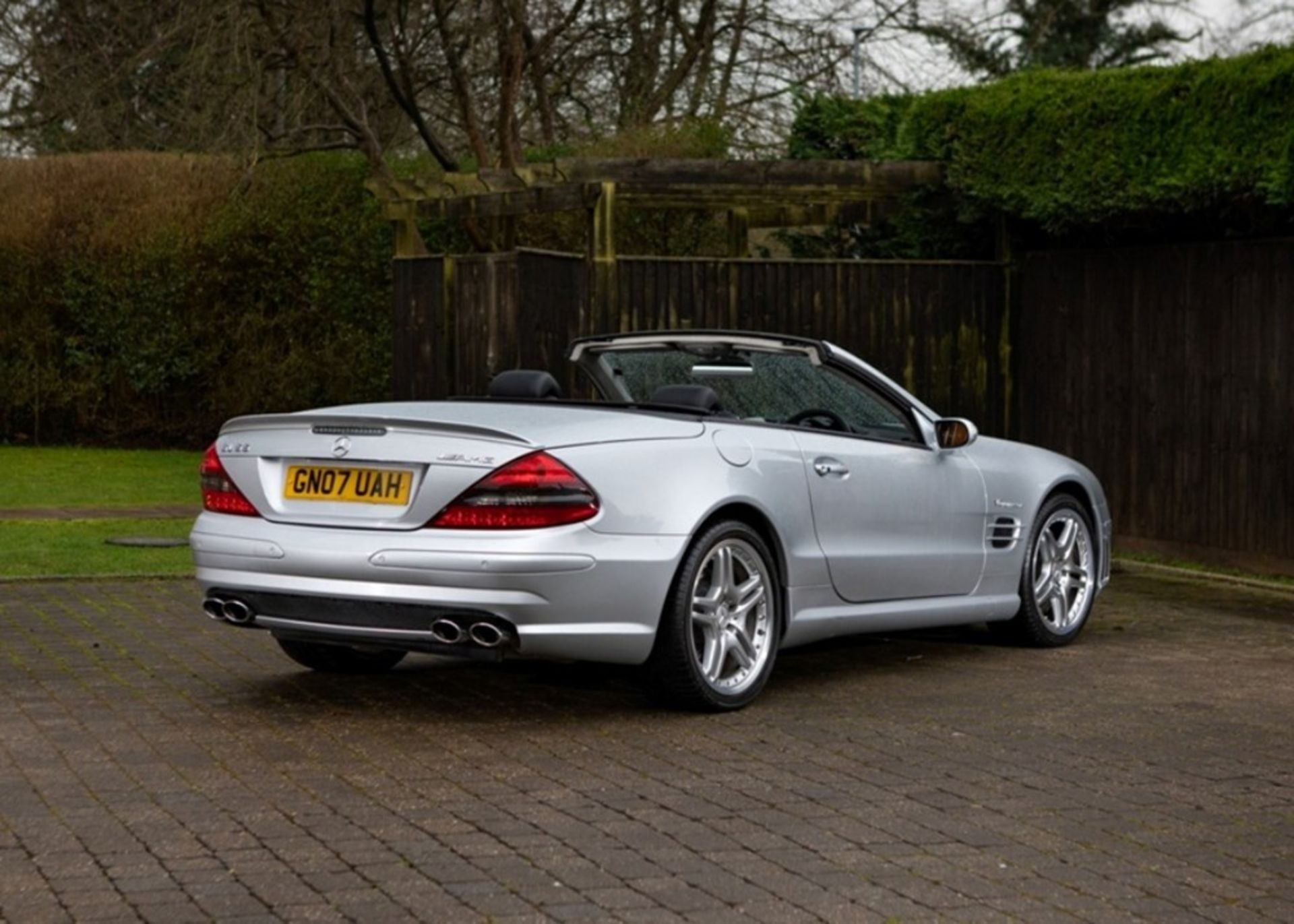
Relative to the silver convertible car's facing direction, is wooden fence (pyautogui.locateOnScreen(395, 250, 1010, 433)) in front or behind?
in front

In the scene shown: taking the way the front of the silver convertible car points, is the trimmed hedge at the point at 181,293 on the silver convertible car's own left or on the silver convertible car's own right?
on the silver convertible car's own left

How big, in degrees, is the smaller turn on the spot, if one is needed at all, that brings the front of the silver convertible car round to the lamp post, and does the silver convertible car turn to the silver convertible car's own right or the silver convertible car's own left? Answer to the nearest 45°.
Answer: approximately 45° to the silver convertible car's own left

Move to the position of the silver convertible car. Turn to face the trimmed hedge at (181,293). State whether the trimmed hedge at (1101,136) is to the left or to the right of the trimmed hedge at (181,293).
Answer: right

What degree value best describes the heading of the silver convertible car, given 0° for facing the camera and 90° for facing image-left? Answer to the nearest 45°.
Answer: approximately 225°

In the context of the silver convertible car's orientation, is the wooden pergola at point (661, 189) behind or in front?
in front
